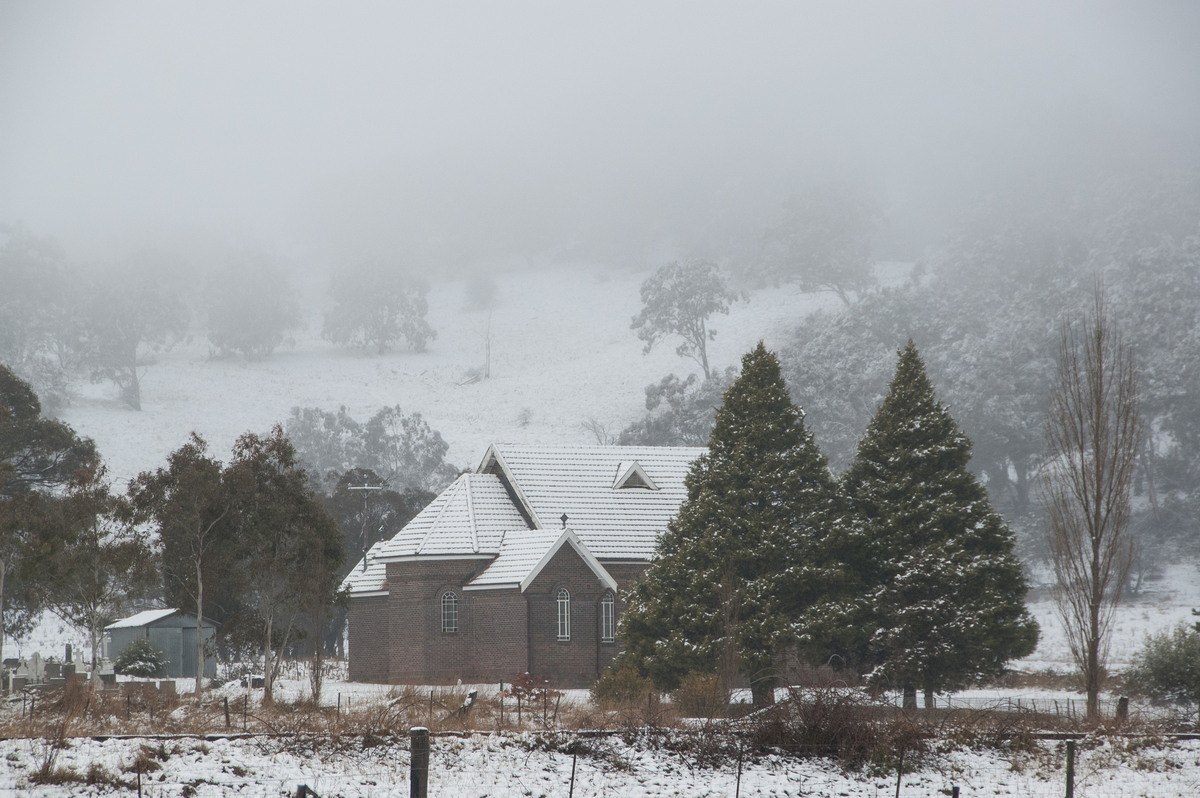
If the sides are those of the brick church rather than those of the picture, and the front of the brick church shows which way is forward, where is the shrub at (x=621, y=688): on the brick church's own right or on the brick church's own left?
on the brick church's own right

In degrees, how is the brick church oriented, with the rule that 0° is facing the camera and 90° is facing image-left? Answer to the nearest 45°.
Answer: approximately 225°
